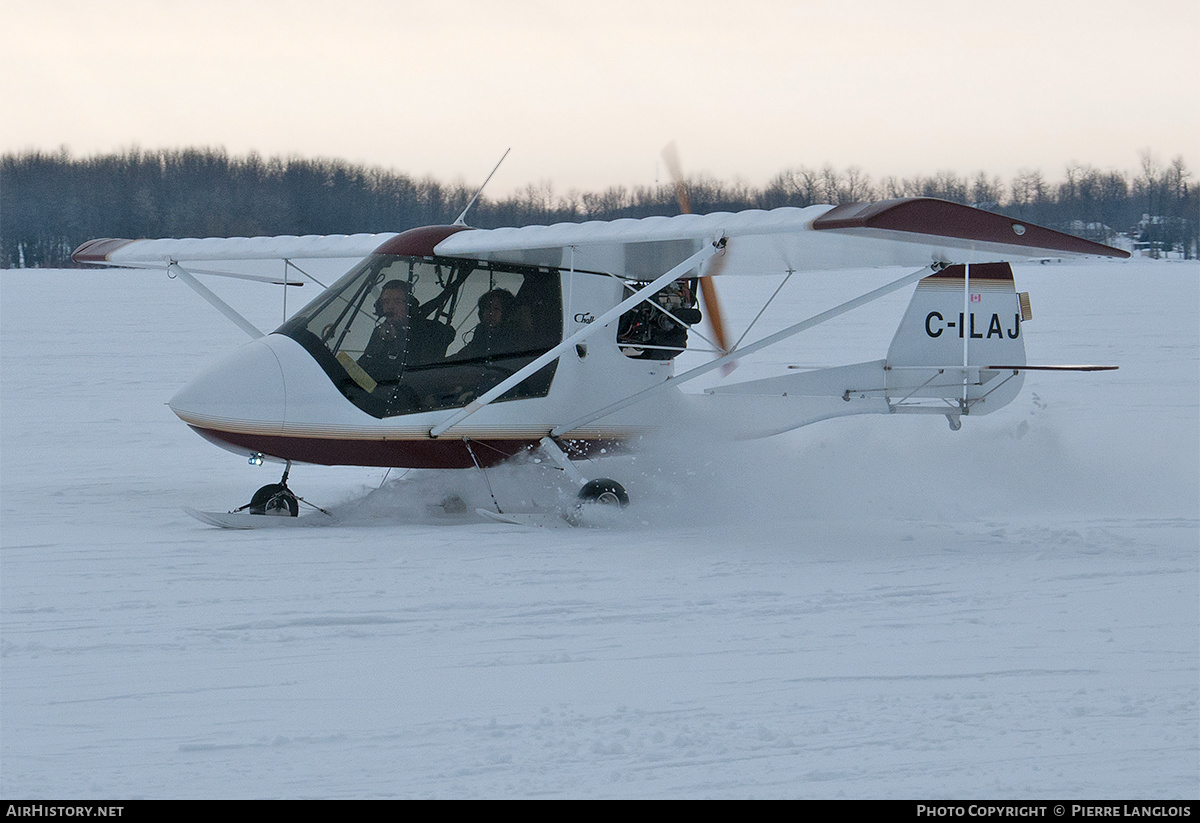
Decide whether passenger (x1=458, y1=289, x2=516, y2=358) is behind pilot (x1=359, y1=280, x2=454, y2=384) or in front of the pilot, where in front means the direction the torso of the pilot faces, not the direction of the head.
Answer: behind

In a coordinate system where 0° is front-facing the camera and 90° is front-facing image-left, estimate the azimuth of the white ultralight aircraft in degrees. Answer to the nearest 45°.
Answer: approximately 45°

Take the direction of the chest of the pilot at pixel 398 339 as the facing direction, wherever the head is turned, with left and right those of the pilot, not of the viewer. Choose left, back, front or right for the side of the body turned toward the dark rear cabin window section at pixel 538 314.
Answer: back
